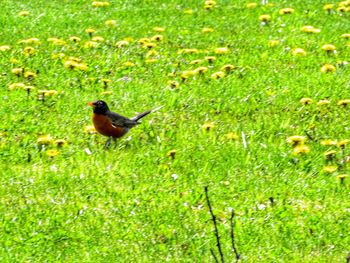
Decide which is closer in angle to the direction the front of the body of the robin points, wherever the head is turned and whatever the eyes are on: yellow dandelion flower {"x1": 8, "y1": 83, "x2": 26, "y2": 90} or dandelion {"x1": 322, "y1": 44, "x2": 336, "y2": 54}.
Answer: the yellow dandelion flower

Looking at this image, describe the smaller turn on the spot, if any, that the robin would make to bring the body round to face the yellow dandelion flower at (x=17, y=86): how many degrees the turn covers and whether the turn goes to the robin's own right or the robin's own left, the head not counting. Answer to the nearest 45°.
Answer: approximately 45° to the robin's own right

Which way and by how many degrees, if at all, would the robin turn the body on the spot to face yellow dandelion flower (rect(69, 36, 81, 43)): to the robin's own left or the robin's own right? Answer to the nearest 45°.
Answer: approximately 90° to the robin's own right

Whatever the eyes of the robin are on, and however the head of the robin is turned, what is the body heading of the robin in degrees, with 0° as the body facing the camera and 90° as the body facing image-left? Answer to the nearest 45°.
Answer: approximately 90°

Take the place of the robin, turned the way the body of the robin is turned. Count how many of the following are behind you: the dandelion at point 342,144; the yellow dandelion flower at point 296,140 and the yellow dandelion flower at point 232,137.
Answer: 3

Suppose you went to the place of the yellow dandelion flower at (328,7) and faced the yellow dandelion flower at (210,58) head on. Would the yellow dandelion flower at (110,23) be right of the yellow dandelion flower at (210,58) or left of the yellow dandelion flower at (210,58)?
right

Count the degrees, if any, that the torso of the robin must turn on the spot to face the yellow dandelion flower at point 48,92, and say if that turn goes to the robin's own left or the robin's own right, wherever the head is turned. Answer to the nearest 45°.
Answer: approximately 45° to the robin's own right

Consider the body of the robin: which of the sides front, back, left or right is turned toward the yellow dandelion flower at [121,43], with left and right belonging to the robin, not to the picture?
right

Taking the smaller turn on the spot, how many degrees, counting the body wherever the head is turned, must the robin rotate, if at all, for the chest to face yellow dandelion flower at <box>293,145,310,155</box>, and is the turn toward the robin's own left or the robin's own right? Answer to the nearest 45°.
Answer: approximately 180°

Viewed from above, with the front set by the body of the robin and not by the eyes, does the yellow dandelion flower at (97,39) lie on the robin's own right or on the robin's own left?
on the robin's own right
